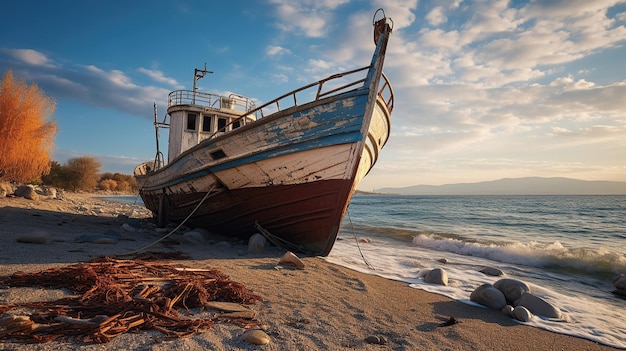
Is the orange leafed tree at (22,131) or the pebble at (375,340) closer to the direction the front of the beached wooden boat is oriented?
the pebble

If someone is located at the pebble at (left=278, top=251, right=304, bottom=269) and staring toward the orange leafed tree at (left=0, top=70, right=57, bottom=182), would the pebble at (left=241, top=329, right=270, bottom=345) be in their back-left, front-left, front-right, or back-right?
back-left

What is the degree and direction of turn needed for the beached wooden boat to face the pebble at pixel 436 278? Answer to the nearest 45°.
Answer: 0° — it already faces it

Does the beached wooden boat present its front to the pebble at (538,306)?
yes

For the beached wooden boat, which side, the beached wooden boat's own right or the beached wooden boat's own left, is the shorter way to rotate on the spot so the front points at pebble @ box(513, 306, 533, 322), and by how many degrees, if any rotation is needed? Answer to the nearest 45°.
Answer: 0° — it already faces it

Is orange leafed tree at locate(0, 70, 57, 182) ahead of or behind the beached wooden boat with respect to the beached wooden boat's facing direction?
behind

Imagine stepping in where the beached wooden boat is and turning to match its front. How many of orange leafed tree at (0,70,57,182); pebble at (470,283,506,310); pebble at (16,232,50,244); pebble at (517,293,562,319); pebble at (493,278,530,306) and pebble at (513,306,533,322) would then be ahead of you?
4

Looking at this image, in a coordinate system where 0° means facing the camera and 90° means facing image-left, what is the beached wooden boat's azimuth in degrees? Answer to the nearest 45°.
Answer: approximately 315°

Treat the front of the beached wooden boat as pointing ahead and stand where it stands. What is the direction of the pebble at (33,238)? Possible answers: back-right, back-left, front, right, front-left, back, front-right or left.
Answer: back-right

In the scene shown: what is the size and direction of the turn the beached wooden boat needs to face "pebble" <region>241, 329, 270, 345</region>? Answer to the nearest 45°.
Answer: approximately 45° to its right
